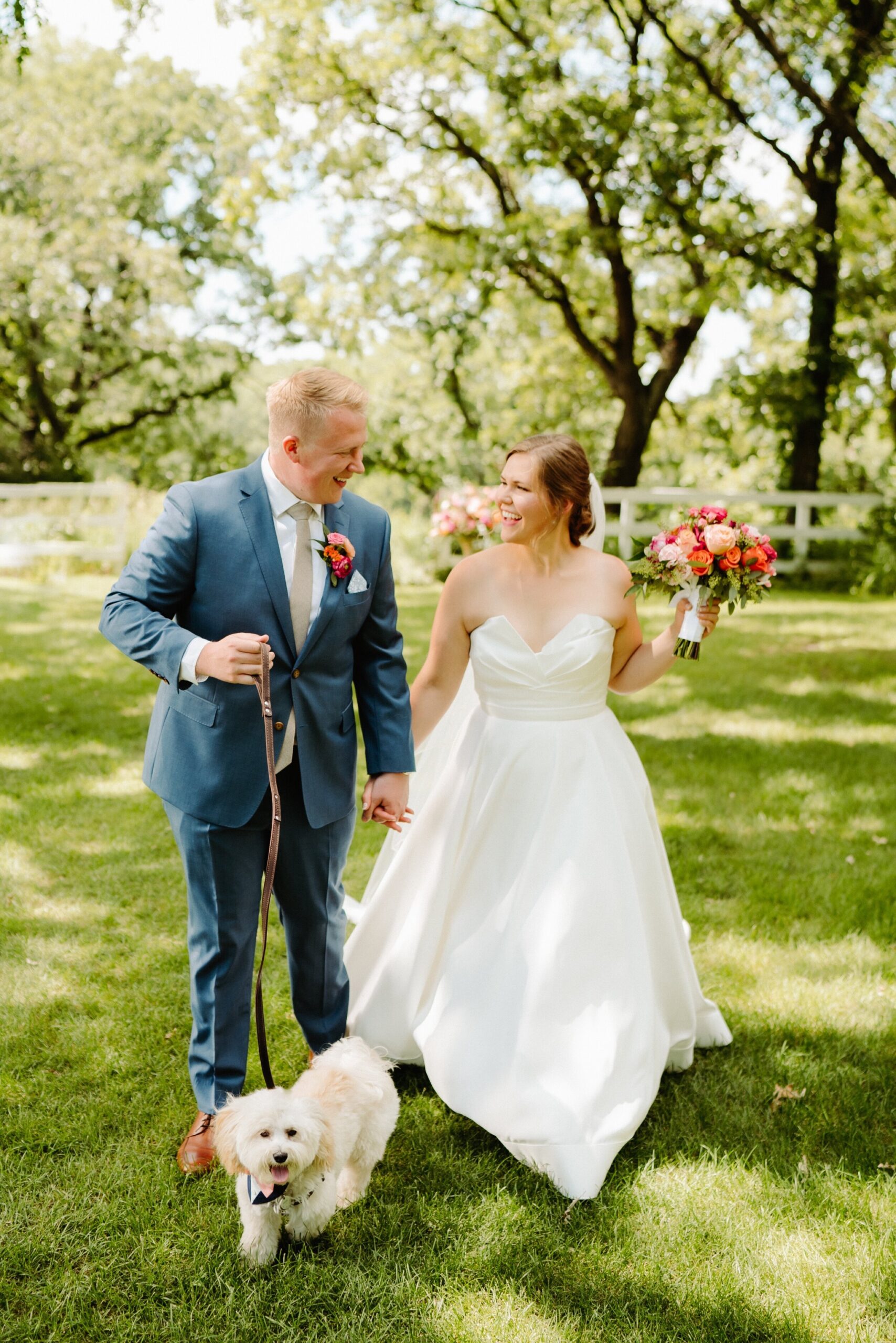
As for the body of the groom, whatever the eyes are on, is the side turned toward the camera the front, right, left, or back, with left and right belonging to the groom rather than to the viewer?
front

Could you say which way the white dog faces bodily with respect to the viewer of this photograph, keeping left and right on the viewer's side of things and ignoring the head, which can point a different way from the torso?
facing the viewer and to the left of the viewer

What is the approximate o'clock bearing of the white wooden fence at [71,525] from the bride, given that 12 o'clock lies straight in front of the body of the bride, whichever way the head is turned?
The white wooden fence is roughly at 5 o'clock from the bride.

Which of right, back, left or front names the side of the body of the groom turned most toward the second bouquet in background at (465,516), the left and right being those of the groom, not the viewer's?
back

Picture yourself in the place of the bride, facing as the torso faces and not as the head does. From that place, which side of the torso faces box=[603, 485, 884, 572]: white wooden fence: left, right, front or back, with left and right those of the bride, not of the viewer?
back

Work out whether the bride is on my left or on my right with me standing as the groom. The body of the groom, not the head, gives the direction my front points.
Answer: on my left

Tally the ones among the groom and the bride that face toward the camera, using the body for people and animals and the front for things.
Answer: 2

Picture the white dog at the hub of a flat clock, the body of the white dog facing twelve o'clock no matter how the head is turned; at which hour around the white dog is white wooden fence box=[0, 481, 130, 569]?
The white wooden fence is roughly at 4 o'clock from the white dog.

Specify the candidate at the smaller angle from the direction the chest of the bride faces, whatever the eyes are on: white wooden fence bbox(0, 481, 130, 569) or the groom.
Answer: the groom

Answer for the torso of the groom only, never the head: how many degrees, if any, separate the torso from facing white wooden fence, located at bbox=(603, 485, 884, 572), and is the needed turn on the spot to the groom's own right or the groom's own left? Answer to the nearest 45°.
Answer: approximately 135° to the groom's own left

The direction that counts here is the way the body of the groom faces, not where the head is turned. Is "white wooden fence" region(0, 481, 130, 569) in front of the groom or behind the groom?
behind

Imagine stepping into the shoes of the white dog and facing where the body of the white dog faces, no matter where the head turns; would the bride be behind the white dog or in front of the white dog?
behind

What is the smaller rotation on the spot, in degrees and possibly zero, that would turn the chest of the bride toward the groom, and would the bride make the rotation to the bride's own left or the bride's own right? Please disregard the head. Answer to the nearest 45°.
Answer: approximately 45° to the bride's own right

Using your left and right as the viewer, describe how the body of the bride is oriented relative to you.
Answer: facing the viewer

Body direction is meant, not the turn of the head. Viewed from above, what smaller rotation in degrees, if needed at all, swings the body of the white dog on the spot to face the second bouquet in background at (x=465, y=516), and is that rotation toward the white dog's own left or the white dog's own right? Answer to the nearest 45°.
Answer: approximately 135° to the white dog's own right
